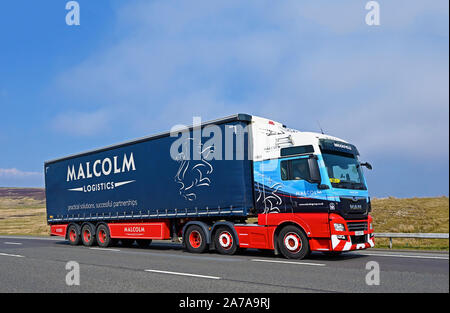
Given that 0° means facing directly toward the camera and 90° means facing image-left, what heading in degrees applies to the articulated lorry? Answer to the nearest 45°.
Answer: approximately 315°
